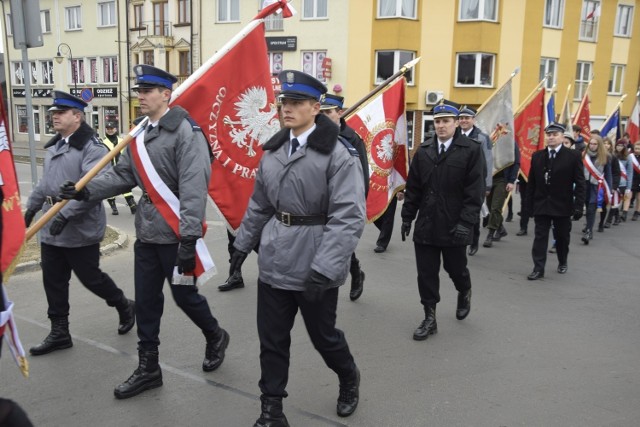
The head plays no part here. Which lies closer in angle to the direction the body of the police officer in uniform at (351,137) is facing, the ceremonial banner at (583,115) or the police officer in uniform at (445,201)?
the police officer in uniform

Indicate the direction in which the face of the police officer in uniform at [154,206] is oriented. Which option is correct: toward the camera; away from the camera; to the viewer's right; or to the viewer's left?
to the viewer's left

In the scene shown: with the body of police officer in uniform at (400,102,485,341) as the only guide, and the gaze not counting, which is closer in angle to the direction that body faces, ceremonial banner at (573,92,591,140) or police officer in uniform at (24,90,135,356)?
the police officer in uniform

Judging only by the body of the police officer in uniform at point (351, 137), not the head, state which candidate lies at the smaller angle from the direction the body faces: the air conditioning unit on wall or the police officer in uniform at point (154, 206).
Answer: the police officer in uniform

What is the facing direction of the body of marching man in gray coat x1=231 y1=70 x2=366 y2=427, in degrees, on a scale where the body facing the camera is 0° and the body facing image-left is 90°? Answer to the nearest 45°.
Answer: approximately 45°

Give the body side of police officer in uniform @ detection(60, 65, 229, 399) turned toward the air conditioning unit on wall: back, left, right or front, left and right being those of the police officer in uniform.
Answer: back

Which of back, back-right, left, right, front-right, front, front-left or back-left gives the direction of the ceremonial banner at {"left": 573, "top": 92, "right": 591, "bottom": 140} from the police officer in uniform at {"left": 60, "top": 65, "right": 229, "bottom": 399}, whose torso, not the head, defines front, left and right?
back
